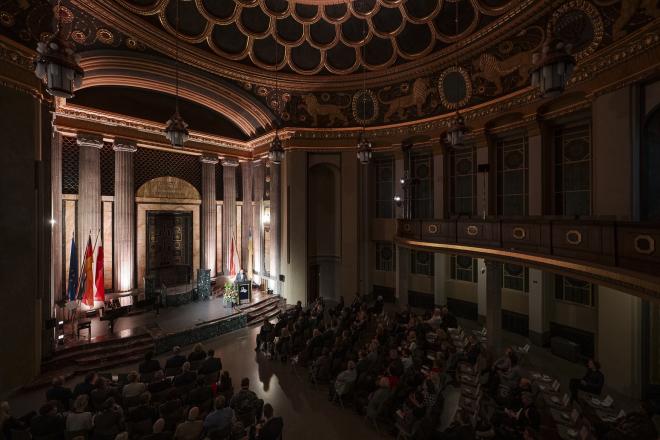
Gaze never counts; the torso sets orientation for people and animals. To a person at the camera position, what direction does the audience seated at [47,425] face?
facing away from the viewer

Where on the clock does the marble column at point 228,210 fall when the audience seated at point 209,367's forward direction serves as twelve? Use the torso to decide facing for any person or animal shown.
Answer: The marble column is roughly at 12 o'clock from the audience seated.

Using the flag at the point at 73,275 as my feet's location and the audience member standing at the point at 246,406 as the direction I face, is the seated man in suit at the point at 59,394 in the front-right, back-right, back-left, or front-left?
front-right

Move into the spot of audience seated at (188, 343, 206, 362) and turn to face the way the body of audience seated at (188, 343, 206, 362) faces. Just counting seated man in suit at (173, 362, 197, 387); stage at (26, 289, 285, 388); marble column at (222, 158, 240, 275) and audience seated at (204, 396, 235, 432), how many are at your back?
2

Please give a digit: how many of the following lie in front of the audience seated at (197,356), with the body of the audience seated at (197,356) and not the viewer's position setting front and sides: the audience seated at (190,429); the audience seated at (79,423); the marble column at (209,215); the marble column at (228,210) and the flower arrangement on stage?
3

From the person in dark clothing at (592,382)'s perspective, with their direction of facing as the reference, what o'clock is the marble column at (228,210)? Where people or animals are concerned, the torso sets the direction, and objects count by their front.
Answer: The marble column is roughly at 12 o'clock from the person in dark clothing.

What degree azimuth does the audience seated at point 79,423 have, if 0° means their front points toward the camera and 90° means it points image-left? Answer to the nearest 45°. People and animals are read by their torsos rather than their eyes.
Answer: approximately 180°

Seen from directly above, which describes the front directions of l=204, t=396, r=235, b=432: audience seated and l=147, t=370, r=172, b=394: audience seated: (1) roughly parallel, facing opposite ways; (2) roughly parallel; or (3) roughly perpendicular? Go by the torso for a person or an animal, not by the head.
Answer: roughly parallel

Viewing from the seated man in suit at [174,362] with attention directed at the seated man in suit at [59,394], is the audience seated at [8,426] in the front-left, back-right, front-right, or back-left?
front-left

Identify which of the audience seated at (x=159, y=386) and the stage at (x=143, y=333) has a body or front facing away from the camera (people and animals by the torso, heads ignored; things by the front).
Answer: the audience seated

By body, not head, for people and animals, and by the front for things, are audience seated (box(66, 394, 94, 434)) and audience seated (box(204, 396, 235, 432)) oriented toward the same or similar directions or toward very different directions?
same or similar directions

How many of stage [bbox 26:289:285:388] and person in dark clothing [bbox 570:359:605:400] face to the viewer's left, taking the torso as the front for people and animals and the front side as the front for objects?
1

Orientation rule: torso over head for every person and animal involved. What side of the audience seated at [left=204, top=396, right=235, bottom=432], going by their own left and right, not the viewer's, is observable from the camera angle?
back

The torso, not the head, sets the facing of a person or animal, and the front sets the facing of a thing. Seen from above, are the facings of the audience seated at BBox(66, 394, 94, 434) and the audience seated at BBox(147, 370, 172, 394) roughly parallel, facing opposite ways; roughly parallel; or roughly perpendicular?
roughly parallel

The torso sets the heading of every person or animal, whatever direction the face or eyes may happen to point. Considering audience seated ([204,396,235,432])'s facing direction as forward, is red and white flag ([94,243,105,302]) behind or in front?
in front

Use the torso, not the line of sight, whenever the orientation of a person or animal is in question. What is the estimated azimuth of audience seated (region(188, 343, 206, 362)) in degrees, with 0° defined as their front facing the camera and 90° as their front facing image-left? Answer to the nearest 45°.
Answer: approximately 180°

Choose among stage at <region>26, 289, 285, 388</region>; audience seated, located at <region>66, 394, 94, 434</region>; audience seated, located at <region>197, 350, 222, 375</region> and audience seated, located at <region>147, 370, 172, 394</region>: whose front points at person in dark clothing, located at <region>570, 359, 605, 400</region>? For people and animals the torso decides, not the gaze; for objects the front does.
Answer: the stage

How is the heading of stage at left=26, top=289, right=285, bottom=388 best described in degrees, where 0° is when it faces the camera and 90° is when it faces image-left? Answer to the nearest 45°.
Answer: approximately 315°

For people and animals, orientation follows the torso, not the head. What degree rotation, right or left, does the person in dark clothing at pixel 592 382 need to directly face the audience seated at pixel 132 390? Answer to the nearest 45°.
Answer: approximately 45° to their left

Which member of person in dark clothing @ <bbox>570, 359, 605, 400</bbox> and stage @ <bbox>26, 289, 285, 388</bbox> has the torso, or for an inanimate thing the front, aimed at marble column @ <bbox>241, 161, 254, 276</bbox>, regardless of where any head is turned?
the person in dark clothing
